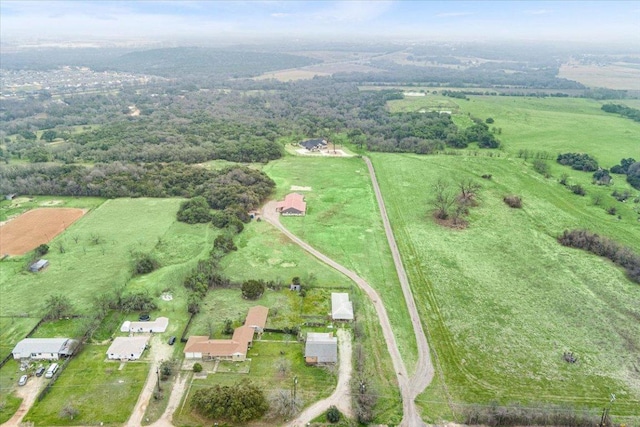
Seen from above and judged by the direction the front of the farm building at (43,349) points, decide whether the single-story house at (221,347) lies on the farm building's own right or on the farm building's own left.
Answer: on the farm building's own left

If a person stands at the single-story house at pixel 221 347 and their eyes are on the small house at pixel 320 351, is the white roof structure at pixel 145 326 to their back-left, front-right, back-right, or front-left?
back-left

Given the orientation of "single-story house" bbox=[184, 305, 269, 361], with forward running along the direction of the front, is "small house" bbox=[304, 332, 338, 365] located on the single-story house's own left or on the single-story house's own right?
on the single-story house's own left

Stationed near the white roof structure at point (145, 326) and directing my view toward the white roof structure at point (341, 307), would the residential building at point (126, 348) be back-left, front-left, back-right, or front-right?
back-right

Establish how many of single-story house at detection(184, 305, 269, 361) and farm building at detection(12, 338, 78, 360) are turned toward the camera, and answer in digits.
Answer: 2

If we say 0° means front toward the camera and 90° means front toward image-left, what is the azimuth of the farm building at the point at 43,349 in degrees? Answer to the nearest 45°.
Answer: approximately 0°

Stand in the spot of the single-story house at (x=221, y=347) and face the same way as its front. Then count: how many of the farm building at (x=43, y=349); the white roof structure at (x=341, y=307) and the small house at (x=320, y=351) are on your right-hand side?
1

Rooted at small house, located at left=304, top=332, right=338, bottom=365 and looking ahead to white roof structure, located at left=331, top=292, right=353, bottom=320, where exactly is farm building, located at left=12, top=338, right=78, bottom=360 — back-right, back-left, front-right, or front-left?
back-left

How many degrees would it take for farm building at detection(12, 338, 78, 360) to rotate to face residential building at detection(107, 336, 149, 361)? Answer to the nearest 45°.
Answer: approximately 45° to its left
